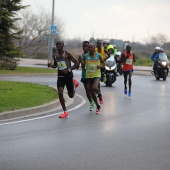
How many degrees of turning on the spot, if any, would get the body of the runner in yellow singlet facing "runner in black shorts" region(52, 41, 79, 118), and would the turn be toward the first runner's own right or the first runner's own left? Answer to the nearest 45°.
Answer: approximately 45° to the first runner's own right

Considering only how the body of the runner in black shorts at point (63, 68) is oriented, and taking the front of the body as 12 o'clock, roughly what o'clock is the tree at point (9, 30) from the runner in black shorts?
The tree is roughly at 4 o'clock from the runner in black shorts.

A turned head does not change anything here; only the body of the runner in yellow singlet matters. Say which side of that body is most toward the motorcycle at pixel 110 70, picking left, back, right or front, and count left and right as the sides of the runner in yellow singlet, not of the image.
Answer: back

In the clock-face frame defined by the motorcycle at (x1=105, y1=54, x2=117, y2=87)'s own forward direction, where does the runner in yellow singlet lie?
The runner in yellow singlet is roughly at 12 o'clock from the motorcycle.

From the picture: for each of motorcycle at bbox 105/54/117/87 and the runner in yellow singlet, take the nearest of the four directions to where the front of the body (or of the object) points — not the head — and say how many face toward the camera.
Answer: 2

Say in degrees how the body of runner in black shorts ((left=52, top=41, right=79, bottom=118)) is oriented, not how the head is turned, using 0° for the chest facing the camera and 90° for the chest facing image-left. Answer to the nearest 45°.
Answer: approximately 45°

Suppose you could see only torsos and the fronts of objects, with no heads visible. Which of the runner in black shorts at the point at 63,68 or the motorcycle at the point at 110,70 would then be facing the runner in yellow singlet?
the motorcycle

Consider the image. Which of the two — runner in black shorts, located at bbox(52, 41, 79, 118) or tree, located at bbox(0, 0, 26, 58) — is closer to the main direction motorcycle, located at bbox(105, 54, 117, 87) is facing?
the runner in black shorts

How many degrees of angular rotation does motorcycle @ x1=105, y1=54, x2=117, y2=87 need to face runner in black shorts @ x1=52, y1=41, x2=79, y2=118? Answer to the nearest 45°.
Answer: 0° — it already faces them
